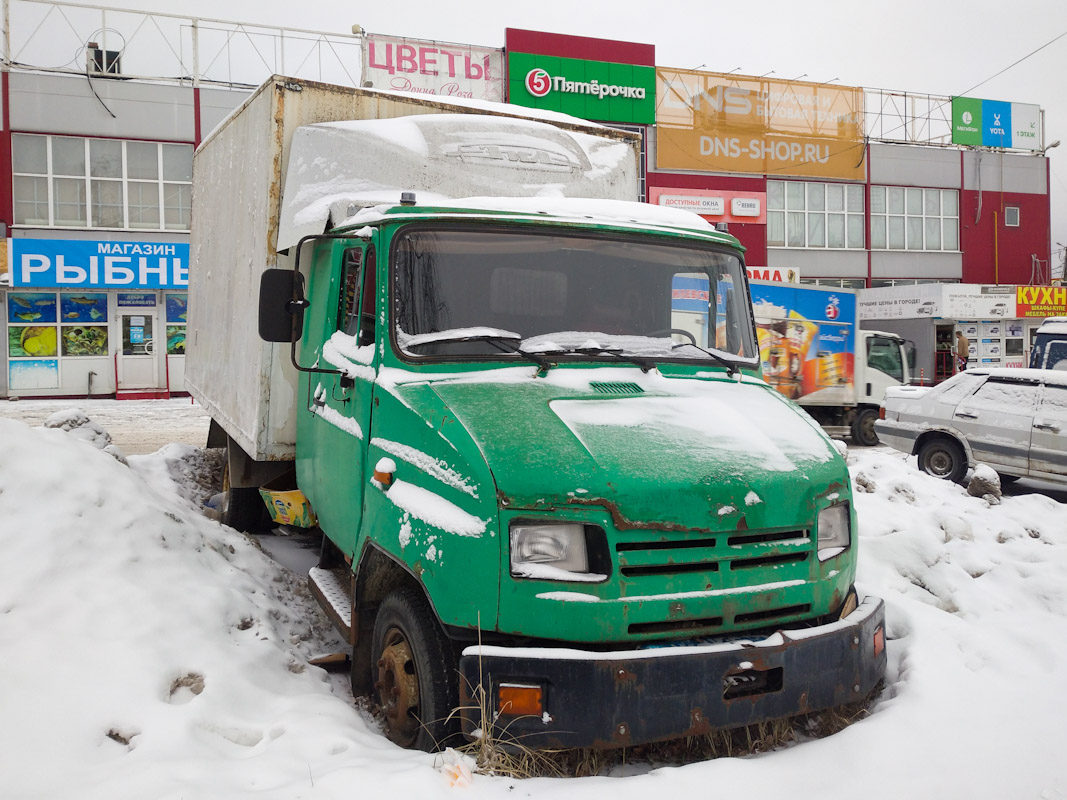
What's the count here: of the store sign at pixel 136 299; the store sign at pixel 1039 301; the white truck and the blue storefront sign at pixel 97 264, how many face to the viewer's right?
1

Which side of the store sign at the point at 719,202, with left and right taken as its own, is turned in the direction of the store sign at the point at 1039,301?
left

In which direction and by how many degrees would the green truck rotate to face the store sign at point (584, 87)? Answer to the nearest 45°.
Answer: approximately 135° to its left

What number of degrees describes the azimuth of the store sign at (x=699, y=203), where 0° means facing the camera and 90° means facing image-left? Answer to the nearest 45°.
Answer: approximately 0°

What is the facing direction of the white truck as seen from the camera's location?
facing to the right of the viewer

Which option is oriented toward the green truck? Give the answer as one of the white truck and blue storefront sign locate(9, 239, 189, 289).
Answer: the blue storefront sign

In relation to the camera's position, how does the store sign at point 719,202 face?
facing the viewer

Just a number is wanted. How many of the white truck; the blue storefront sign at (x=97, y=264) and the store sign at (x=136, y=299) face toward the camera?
2

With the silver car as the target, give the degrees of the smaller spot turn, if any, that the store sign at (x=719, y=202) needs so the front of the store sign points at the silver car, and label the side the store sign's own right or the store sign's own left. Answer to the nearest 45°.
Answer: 0° — it already faces it

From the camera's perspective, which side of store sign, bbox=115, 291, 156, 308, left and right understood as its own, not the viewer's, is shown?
front

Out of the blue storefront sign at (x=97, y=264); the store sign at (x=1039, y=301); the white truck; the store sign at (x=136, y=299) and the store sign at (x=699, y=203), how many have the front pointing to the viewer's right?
1

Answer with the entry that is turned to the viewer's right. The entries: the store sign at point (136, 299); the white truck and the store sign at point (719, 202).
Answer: the white truck
